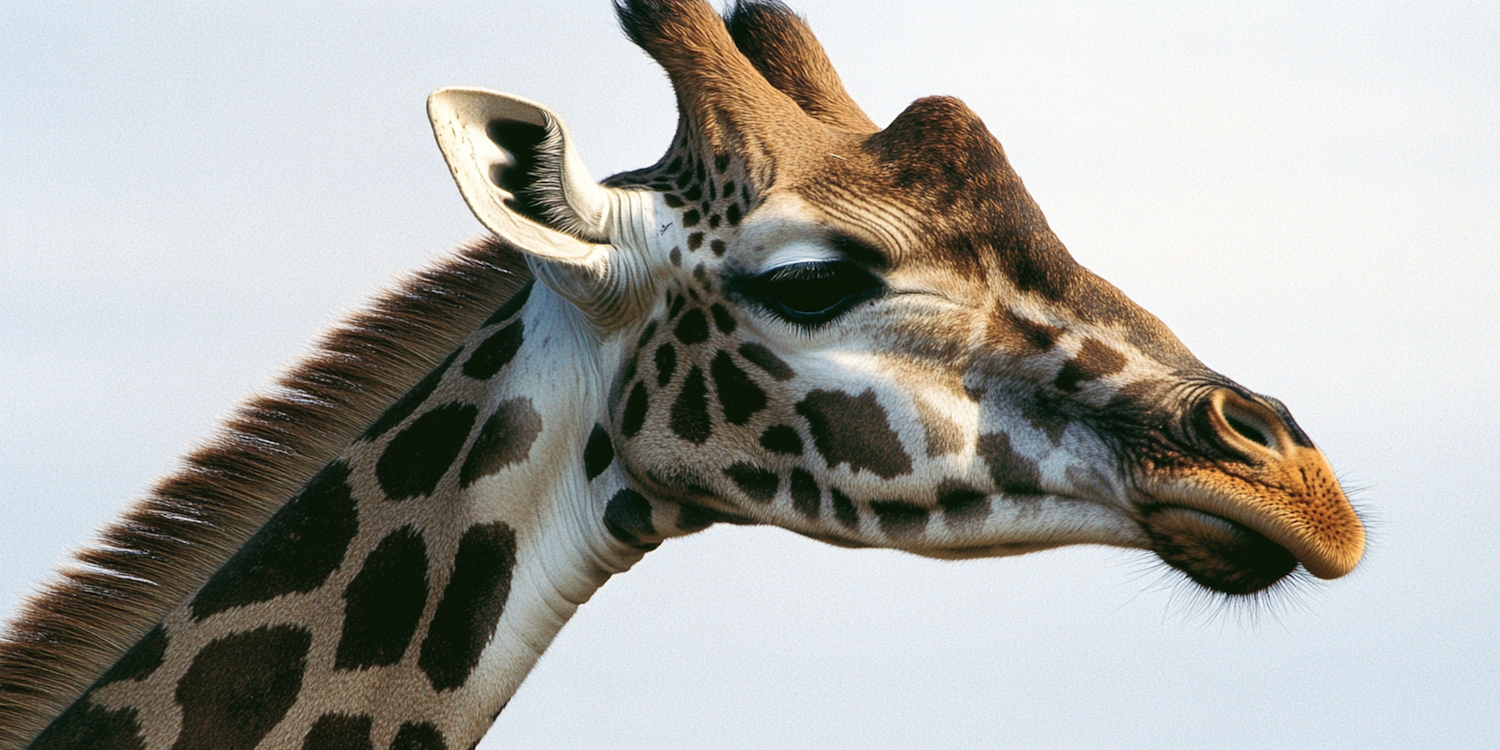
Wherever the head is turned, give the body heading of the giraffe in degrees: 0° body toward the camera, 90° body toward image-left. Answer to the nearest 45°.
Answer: approximately 270°
